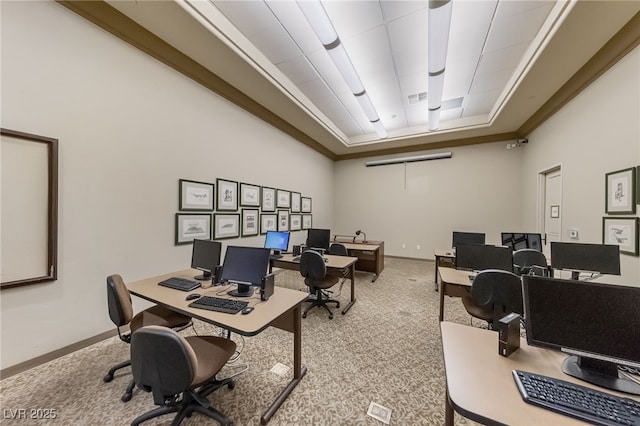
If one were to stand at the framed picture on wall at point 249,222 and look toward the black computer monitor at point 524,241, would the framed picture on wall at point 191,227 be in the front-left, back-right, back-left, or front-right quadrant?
back-right

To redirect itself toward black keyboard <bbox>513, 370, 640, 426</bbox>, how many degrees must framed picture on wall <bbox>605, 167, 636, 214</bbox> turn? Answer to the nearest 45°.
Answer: approximately 45° to its left

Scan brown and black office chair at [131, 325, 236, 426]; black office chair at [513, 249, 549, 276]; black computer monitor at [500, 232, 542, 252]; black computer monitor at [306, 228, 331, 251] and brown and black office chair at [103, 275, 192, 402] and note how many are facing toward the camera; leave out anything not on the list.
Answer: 2

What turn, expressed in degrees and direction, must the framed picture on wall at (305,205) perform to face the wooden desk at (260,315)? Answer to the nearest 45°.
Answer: approximately 45° to its right

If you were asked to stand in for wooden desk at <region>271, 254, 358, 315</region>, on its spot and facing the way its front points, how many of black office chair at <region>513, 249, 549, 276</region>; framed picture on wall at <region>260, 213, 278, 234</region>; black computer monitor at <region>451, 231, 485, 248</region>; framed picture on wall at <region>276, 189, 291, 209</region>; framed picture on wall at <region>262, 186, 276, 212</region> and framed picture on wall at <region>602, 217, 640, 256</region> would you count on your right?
3

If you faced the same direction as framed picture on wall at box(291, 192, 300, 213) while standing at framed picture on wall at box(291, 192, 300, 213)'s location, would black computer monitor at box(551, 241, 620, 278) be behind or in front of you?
in front

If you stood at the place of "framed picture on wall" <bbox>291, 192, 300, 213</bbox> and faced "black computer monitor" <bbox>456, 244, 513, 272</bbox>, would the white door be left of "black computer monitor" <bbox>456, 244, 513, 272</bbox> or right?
left

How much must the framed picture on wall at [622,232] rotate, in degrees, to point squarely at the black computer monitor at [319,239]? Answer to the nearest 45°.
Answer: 0° — it already faces it

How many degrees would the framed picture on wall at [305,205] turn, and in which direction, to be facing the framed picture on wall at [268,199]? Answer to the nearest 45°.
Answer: approximately 90° to its right

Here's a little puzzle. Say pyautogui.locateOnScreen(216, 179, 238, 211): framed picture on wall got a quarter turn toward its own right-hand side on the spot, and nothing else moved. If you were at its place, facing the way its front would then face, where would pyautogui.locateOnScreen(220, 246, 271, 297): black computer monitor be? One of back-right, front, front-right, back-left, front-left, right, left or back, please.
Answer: front-left

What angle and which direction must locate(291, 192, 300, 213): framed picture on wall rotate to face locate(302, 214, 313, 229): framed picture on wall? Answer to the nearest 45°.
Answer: approximately 90° to its left

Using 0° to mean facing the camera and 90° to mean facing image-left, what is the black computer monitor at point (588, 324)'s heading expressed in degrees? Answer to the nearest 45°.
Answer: approximately 45°

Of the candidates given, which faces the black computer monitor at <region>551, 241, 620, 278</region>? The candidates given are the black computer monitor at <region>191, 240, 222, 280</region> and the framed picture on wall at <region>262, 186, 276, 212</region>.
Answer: the framed picture on wall

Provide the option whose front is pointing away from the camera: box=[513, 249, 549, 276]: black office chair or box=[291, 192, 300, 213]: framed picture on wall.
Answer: the black office chair

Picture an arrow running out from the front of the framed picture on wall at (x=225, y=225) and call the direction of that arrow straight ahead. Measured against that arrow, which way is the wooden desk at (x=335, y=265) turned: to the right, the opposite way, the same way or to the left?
to the right

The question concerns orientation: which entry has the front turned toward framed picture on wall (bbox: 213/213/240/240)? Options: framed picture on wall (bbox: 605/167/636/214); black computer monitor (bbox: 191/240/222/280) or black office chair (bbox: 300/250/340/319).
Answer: framed picture on wall (bbox: 605/167/636/214)
